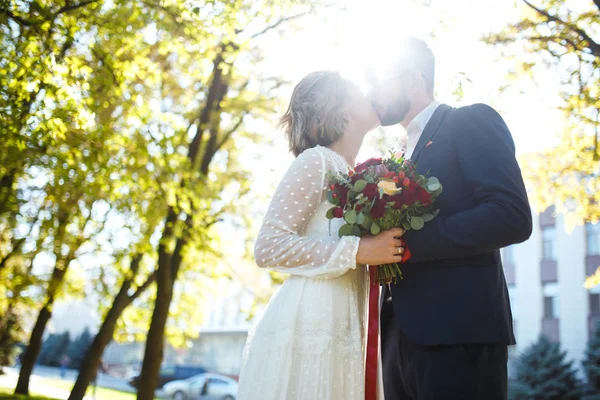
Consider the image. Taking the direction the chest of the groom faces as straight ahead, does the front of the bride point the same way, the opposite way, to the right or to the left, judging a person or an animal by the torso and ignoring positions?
the opposite way

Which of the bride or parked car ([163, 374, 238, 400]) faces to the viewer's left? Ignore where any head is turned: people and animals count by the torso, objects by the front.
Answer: the parked car

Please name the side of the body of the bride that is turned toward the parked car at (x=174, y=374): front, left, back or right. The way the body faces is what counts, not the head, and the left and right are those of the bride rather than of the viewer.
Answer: left

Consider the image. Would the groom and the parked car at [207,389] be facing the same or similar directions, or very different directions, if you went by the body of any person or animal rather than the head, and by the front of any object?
same or similar directions

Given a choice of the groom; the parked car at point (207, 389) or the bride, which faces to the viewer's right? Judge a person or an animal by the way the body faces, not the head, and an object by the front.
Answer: the bride

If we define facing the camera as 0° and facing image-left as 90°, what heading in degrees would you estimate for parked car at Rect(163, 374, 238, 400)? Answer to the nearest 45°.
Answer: approximately 90°

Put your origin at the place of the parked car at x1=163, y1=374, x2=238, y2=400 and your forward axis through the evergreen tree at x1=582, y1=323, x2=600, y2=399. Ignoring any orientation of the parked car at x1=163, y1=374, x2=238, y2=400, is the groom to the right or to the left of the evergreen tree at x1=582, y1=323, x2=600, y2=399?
right

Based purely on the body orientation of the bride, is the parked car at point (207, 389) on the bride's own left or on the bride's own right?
on the bride's own left

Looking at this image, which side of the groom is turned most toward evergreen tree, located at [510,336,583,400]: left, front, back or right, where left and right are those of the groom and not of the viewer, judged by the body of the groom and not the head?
right

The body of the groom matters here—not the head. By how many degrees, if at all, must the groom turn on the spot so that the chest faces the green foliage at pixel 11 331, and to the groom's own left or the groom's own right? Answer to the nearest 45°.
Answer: approximately 45° to the groom's own right

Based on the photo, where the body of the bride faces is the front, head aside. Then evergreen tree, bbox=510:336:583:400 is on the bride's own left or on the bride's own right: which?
on the bride's own left

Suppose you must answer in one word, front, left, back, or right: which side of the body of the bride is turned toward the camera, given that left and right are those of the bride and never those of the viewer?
right

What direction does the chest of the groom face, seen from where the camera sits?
to the viewer's left

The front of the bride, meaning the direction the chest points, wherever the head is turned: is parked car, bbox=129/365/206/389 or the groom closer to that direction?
the groom
